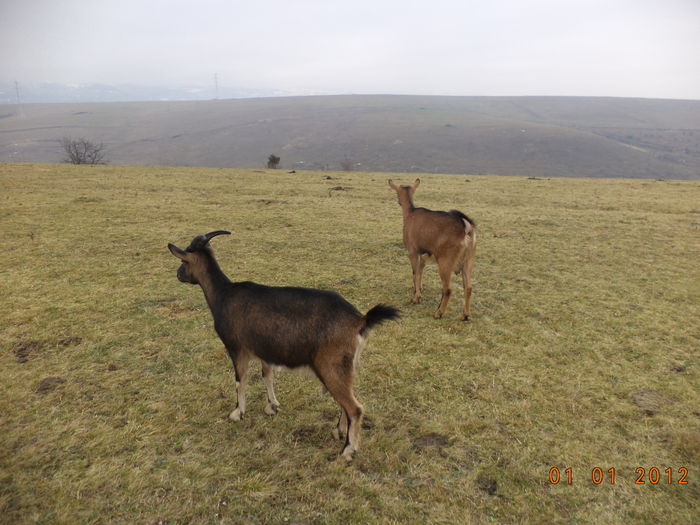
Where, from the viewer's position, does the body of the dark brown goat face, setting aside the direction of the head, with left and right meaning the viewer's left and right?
facing away from the viewer and to the left of the viewer

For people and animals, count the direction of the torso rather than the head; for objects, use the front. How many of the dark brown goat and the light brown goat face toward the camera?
0

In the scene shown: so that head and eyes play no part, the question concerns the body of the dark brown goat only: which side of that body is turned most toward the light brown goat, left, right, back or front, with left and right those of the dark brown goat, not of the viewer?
right

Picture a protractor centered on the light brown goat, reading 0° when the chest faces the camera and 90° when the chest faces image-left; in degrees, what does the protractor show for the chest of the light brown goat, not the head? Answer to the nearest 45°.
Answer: approximately 135°

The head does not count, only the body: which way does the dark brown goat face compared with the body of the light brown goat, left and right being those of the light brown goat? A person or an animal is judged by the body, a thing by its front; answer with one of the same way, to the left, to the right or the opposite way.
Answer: the same way

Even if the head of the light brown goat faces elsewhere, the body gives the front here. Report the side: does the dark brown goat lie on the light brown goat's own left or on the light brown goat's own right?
on the light brown goat's own left
